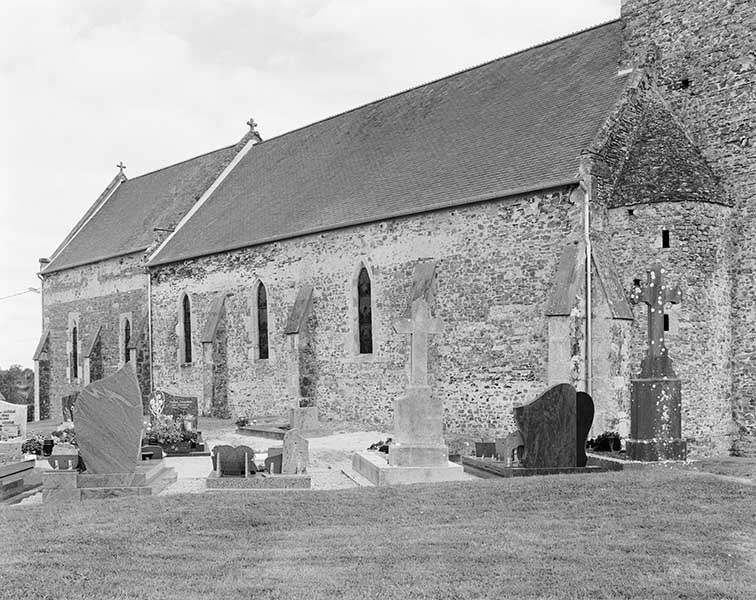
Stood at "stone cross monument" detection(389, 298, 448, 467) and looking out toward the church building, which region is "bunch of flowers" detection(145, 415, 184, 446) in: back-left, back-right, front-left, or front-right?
front-left
